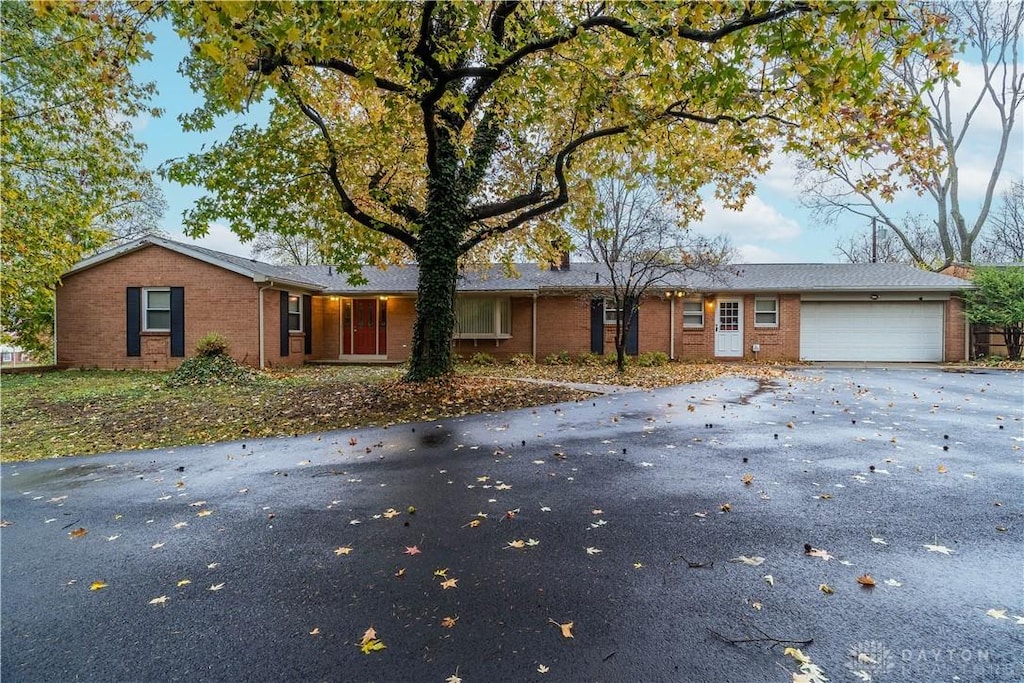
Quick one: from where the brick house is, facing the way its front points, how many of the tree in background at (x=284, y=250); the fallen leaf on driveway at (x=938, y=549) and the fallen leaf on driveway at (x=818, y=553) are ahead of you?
2

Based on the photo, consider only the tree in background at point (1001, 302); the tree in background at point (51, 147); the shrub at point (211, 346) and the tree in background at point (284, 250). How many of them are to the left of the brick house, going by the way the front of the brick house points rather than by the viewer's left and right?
1

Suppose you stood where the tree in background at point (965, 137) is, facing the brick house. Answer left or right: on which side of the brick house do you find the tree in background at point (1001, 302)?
left

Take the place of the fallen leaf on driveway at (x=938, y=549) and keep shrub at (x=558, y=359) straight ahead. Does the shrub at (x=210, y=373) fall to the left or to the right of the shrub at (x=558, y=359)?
left

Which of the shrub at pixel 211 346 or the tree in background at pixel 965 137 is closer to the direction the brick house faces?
the shrub

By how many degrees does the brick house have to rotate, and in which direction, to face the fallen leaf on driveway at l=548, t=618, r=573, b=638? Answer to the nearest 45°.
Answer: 0° — it already faces it

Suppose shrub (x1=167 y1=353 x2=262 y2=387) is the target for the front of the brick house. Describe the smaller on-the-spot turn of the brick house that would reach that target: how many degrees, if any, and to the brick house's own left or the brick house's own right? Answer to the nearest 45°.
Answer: approximately 45° to the brick house's own right

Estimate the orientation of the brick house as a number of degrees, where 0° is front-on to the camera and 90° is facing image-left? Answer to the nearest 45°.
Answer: approximately 0°

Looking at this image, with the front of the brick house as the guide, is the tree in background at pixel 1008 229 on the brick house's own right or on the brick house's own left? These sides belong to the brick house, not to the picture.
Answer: on the brick house's own left
